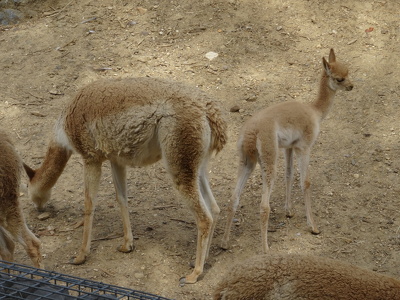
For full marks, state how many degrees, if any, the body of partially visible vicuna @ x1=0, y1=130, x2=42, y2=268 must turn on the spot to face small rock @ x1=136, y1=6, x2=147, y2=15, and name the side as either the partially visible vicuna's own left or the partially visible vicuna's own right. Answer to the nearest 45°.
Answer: approximately 135° to the partially visible vicuna's own right

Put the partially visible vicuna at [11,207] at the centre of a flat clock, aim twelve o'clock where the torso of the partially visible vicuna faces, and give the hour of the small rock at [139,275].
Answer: The small rock is roughly at 7 o'clock from the partially visible vicuna.

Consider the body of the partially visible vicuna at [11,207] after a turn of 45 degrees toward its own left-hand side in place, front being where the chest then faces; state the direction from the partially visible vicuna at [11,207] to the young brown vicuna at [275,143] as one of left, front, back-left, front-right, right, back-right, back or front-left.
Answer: back-left

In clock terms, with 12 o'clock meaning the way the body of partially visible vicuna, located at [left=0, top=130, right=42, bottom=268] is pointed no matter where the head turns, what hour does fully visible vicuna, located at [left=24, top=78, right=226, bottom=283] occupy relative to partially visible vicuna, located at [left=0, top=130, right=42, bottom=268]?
fully visible vicuna, located at [left=24, top=78, right=226, bottom=283] is roughly at 6 o'clock from partially visible vicuna, located at [left=0, top=130, right=42, bottom=268].

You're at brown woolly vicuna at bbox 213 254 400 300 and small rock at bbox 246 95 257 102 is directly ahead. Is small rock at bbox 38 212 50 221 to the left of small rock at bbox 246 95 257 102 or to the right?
left

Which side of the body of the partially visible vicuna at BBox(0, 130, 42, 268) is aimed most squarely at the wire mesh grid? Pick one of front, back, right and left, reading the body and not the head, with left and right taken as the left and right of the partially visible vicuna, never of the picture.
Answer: left

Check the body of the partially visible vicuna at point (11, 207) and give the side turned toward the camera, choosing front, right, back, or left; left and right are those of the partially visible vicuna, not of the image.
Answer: left
